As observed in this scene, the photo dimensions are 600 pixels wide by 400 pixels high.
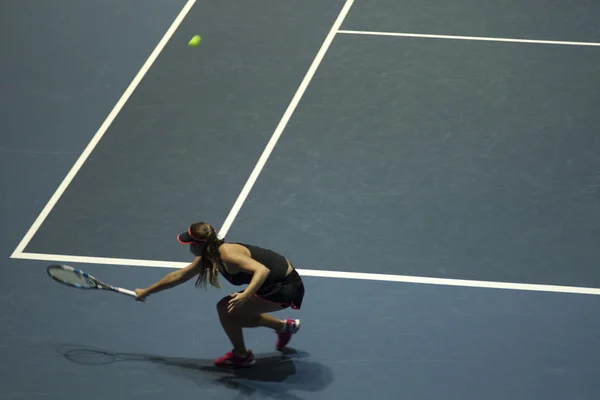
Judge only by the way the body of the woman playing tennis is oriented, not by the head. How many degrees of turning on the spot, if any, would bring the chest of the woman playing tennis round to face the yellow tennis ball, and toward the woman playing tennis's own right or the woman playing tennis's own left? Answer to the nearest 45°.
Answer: approximately 90° to the woman playing tennis's own right

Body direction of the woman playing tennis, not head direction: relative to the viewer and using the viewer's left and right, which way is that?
facing to the left of the viewer
